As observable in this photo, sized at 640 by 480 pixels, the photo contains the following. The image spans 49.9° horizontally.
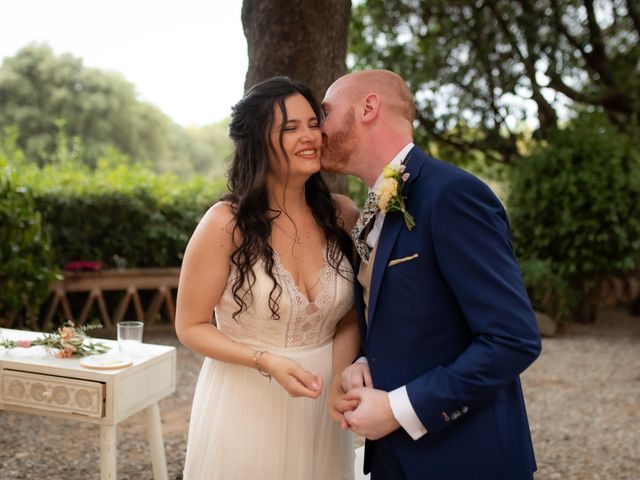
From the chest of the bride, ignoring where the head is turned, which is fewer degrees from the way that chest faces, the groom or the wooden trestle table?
the groom

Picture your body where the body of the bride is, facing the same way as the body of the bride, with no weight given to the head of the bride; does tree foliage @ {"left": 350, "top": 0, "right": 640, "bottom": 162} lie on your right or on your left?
on your left

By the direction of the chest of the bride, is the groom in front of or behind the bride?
in front

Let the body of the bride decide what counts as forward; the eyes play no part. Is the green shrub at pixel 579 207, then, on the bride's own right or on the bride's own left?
on the bride's own left

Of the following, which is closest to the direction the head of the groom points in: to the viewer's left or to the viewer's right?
to the viewer's left

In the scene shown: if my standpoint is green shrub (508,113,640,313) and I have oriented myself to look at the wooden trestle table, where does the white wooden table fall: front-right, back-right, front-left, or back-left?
front-left

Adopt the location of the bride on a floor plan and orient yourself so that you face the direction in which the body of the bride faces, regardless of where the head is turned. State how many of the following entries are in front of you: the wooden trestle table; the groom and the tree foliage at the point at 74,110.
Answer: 1

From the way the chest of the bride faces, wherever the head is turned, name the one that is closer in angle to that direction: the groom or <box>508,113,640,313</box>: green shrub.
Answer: the groom
